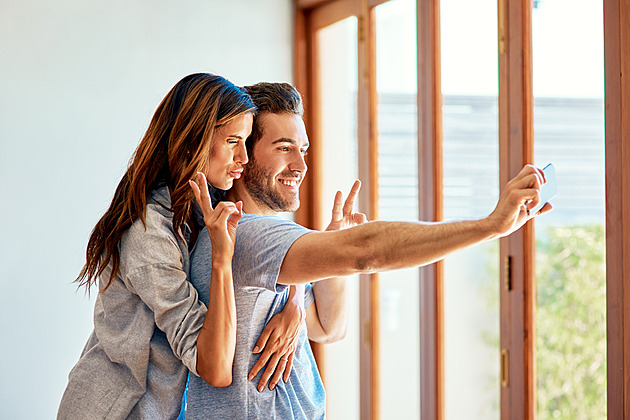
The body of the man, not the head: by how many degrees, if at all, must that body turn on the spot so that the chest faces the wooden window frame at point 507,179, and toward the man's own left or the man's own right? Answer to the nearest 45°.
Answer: approximately 45° to the man's own left

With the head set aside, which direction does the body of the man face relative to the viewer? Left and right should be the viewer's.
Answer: facing to the right of the viewer

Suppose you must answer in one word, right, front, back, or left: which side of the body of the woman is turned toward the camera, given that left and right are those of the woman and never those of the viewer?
right

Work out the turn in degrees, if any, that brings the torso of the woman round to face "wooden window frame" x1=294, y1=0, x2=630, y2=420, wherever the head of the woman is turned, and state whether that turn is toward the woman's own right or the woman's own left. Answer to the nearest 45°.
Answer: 0° — they already face it

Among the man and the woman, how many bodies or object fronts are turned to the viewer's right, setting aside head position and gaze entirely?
2
